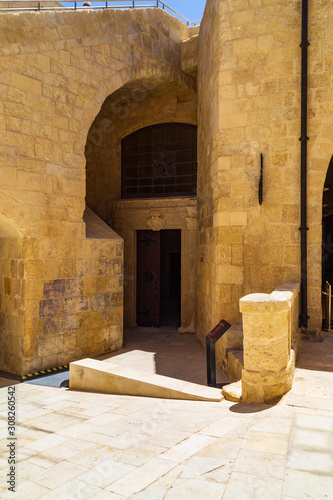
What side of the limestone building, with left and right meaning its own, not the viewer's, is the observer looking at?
front

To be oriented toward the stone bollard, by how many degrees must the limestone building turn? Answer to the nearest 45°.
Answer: approximately 45° to its left

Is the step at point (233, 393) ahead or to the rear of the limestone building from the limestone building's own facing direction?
ahead
